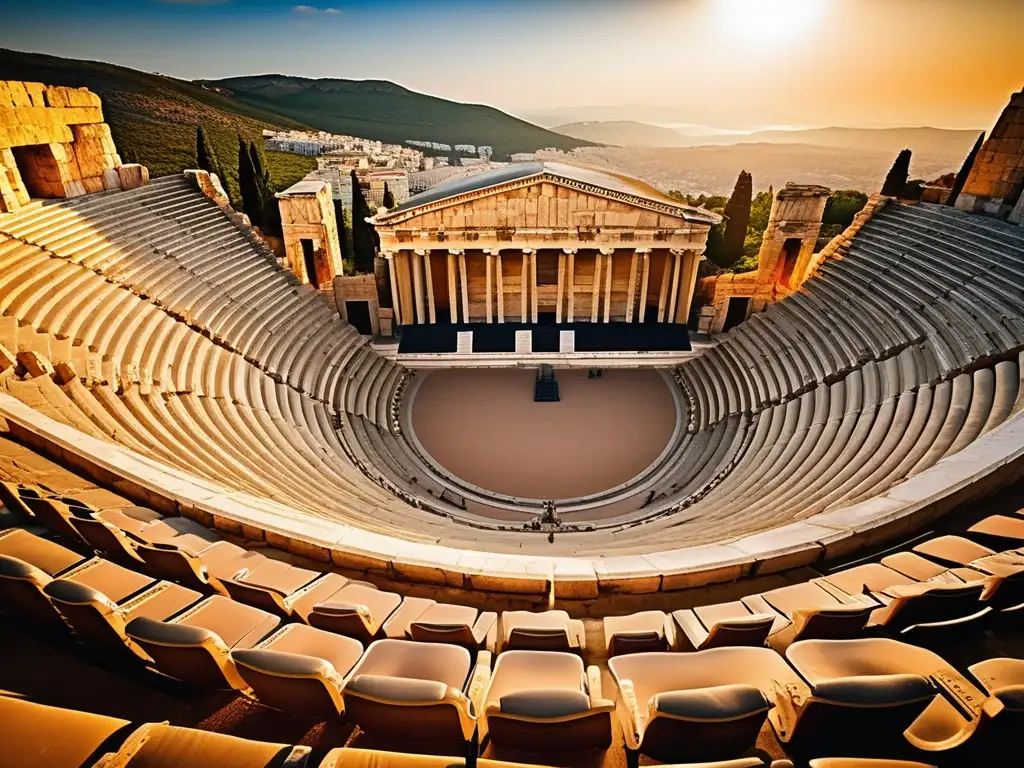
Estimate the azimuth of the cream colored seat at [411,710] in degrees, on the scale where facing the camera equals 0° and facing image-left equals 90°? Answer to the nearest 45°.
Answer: approximately 180°

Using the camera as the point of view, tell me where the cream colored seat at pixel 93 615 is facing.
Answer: facing away from the viewer and to the right of the viewer

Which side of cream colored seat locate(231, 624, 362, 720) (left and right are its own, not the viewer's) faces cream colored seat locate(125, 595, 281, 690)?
left

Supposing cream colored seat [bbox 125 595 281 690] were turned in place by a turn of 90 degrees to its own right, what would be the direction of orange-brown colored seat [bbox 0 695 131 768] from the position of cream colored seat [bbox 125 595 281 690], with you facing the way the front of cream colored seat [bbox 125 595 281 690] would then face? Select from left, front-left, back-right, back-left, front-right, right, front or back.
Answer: right

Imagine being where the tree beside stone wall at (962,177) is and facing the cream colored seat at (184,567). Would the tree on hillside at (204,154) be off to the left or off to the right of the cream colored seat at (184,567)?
right

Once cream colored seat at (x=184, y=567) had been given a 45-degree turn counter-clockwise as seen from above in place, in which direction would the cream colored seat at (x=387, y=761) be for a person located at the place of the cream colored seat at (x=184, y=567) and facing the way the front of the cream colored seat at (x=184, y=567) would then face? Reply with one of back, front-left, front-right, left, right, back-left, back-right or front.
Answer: back

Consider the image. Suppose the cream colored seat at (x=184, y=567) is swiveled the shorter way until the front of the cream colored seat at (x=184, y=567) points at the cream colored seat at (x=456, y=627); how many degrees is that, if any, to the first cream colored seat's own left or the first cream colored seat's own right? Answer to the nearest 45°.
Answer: approximately 90° to the first cream colored seat's own right

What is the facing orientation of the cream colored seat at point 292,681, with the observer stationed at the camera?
facing away from the viewer and to the right of the viewer

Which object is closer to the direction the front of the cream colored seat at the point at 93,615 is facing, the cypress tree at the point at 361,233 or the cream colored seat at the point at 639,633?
the cypress tree

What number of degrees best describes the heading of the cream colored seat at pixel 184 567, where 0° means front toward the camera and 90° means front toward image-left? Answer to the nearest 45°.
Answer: approximately 225°

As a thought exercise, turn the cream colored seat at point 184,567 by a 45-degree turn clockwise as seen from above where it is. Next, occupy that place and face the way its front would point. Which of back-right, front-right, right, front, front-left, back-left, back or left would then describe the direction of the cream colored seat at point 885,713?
front-right

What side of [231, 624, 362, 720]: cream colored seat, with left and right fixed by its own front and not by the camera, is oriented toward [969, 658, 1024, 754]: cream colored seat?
right
